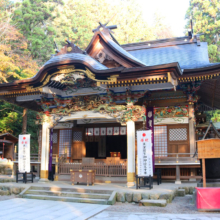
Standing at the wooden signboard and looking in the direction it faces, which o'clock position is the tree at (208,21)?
The tree is roughly at 6 o'clock from the wooden signboard.

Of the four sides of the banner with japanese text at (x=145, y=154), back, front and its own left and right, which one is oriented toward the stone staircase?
right

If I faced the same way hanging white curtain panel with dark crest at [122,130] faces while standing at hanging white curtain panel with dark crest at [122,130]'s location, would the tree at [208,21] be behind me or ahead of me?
behind

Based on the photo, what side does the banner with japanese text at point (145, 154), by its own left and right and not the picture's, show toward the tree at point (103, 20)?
back

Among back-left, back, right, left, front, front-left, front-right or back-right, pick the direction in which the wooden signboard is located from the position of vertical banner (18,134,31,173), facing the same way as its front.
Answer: front-left

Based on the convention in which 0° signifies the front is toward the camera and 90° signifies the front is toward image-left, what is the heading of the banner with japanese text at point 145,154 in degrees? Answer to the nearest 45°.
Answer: approximately 0°

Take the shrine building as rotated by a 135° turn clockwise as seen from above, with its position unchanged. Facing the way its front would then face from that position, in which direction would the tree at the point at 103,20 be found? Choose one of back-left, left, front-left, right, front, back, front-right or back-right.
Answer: front
